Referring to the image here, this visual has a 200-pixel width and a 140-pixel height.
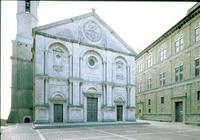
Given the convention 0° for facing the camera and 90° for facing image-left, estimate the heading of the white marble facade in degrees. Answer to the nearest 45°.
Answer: approximately 315°
